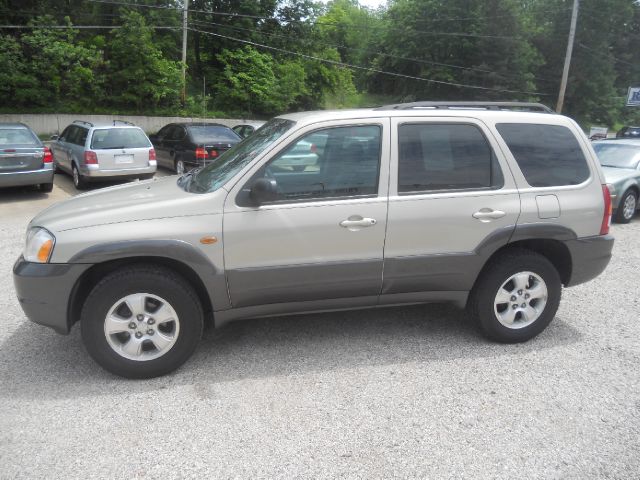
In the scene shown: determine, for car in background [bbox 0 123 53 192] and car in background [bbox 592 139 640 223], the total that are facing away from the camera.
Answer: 1

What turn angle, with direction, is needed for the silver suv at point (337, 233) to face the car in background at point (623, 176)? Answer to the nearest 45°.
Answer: approximately 135° to its right

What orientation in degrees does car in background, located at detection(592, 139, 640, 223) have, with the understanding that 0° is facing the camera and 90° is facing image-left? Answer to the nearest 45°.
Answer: approximately 45°

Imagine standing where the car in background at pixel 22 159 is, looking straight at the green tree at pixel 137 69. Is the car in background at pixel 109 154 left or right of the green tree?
right

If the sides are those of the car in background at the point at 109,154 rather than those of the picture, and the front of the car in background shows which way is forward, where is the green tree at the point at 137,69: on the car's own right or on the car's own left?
on the car's own right

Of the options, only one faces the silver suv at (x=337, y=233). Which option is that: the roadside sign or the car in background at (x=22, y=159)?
the roadside sign

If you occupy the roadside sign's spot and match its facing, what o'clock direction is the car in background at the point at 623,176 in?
The car in background is roughly at 12 o'clock from the roadside sign.

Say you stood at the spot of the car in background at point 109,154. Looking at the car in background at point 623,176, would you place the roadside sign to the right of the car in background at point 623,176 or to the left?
left

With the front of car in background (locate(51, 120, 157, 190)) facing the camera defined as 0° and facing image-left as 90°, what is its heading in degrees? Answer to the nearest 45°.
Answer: approximately 135°

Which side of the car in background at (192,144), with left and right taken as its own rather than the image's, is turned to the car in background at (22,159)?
left

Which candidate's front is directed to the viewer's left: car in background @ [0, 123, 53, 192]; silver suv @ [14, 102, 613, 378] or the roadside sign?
the silver suv

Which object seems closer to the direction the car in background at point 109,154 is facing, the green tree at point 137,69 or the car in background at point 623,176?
the green tree

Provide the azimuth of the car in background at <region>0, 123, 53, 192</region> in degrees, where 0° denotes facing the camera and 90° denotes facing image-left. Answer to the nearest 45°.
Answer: approximately 180°

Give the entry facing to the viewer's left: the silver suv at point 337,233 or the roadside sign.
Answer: the silver suv
